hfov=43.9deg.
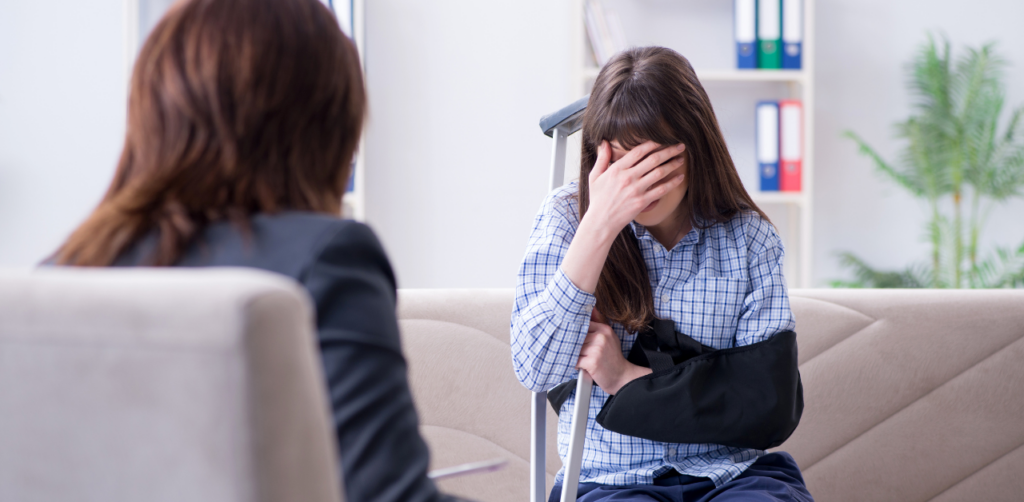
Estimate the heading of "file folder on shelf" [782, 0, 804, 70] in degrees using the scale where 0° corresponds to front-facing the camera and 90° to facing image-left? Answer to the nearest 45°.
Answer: approximately 0°

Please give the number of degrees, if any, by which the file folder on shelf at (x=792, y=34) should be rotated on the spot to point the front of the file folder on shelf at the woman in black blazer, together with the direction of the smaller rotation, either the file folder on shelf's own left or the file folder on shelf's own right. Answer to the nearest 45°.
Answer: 0° — it already faces them

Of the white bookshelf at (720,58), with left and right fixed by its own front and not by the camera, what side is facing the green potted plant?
left

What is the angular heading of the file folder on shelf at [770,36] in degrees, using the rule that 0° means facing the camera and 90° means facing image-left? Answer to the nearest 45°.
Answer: approximately 0°

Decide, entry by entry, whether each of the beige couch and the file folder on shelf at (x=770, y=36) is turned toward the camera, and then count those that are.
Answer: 2

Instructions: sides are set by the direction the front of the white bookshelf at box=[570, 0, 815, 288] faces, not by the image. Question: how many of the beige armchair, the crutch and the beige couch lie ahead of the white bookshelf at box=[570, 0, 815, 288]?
3

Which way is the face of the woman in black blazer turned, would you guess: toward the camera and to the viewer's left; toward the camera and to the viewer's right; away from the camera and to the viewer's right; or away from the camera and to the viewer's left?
away from the camera and to the viewer's right

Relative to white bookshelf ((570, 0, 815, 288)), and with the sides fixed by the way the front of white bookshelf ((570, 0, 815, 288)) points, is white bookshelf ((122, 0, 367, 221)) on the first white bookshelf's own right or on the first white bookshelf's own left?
on the first white bookshelf's own right

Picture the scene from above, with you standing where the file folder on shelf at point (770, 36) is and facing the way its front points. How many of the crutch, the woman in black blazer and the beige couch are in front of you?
3

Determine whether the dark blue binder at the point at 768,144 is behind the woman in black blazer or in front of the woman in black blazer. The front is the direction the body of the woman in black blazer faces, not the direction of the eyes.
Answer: in front
